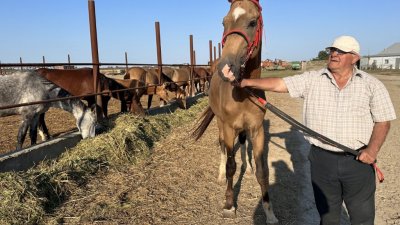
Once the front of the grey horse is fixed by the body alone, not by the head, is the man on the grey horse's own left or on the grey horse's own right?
on the grey horse's own right

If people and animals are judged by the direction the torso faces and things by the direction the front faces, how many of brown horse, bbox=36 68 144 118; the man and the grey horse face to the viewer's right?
2

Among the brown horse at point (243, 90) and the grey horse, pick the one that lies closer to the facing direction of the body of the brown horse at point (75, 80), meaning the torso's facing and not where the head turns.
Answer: the brown horse

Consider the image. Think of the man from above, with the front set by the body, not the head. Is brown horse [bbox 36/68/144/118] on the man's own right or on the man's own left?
on the man's own right

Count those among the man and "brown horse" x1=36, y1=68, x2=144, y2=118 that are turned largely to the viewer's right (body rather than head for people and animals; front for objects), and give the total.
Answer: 1

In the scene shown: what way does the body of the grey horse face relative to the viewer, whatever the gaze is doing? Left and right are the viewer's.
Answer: facing to the right of the viewer

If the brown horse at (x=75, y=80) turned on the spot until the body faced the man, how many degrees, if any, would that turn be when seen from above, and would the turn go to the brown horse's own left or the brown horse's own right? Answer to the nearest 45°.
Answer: approximately 90° to the brown horse's own right

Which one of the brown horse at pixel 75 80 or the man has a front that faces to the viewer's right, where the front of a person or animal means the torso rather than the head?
the brown horse

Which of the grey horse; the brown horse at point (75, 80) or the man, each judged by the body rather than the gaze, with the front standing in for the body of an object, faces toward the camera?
the man

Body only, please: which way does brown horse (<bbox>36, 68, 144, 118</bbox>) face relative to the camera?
to the viewer's right
